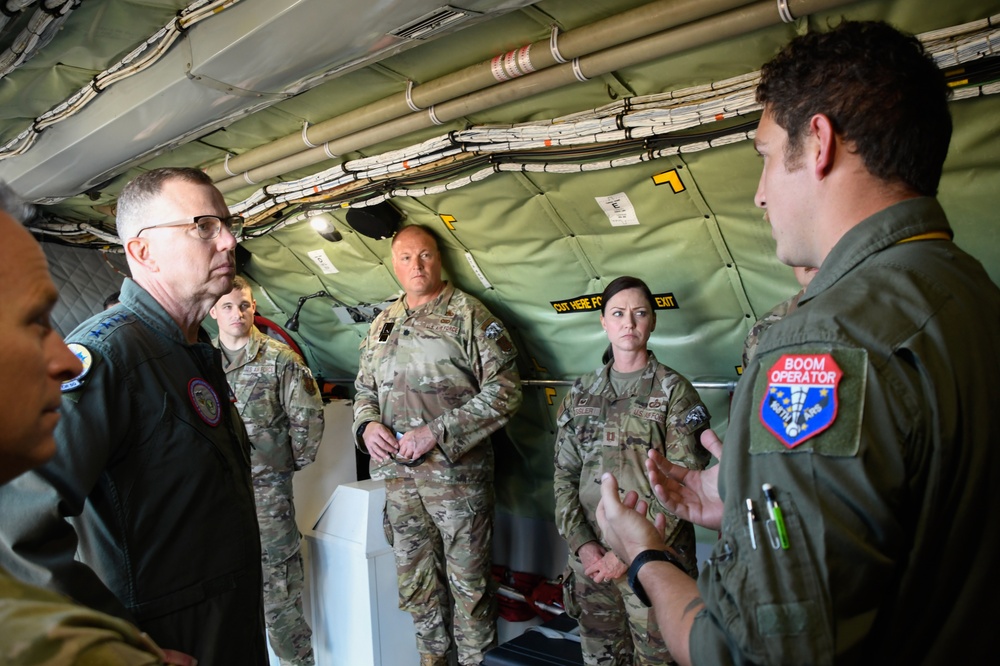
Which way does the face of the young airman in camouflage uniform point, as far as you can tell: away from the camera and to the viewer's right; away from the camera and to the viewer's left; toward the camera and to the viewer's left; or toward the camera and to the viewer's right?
toward the camera and to the viewer's right

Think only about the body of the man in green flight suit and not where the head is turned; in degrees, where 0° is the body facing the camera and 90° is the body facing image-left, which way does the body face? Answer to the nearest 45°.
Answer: approximately 135°

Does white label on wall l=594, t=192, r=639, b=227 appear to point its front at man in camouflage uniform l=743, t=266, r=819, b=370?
no

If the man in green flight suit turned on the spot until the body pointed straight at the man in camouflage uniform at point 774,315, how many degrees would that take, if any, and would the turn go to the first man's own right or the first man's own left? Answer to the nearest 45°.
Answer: approximately 45° to the first man's own right

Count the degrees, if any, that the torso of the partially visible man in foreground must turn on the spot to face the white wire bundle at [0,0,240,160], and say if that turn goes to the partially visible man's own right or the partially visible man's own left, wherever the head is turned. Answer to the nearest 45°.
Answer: approximately 90° to the partially visible man's own left

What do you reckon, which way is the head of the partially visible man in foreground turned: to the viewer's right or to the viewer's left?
to the viewer's right

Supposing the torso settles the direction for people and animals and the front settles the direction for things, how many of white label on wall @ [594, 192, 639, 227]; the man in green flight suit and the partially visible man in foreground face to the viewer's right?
1

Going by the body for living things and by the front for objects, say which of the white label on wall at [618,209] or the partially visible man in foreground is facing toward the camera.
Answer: the white label on wall

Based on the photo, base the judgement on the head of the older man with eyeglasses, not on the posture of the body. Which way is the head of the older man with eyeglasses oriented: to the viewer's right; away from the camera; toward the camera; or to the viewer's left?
to the viewer's right

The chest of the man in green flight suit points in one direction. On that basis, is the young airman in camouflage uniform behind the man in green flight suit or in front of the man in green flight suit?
in front

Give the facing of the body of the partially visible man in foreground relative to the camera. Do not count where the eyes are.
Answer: to the viewer's right

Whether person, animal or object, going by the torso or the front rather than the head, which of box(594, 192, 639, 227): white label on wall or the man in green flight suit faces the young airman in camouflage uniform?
the man in green flight suit

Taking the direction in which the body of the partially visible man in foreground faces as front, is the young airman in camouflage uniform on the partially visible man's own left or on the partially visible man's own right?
on the partially visible man's own left

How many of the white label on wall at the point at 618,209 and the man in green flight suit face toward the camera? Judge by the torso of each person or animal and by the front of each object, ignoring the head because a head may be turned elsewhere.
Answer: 1

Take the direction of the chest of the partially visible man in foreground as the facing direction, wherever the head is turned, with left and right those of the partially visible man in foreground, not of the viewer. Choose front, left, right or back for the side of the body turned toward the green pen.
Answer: front

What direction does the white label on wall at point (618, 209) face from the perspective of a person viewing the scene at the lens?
facing the viewer

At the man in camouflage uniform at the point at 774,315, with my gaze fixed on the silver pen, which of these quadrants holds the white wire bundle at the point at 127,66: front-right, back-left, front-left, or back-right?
front-right
